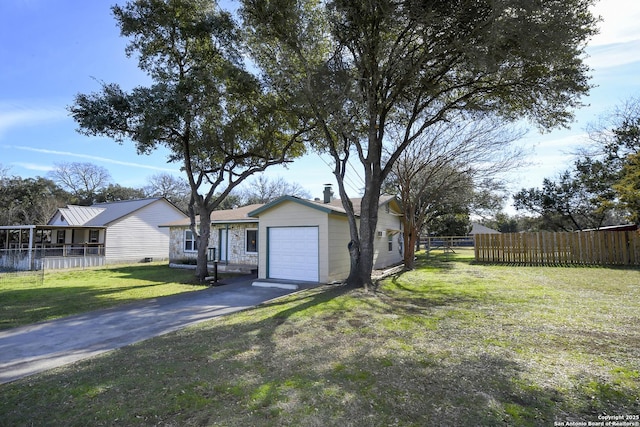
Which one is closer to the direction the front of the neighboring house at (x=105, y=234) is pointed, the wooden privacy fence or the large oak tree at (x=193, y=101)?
the large oak tree

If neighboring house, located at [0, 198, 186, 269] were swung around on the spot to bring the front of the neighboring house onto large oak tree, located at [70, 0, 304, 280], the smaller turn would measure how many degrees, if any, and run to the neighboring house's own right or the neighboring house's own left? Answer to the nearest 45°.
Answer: approximately 45° to the neighboring house's own left

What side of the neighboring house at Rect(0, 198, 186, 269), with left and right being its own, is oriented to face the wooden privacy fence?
left

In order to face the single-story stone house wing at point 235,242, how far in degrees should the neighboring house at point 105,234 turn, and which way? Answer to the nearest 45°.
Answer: approximately 90° to its left

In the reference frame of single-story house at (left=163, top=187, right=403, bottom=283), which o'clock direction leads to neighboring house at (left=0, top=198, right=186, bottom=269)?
The neighboring house is roughly at 3 o'clock from the single-story house.

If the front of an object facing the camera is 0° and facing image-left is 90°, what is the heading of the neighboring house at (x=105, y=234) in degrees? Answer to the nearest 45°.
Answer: approximately 45°

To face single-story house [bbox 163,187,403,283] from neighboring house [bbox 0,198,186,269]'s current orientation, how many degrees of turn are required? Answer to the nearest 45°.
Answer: approximately 45° to its left

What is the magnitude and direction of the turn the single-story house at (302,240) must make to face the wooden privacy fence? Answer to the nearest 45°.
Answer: approximately 135° to its left
